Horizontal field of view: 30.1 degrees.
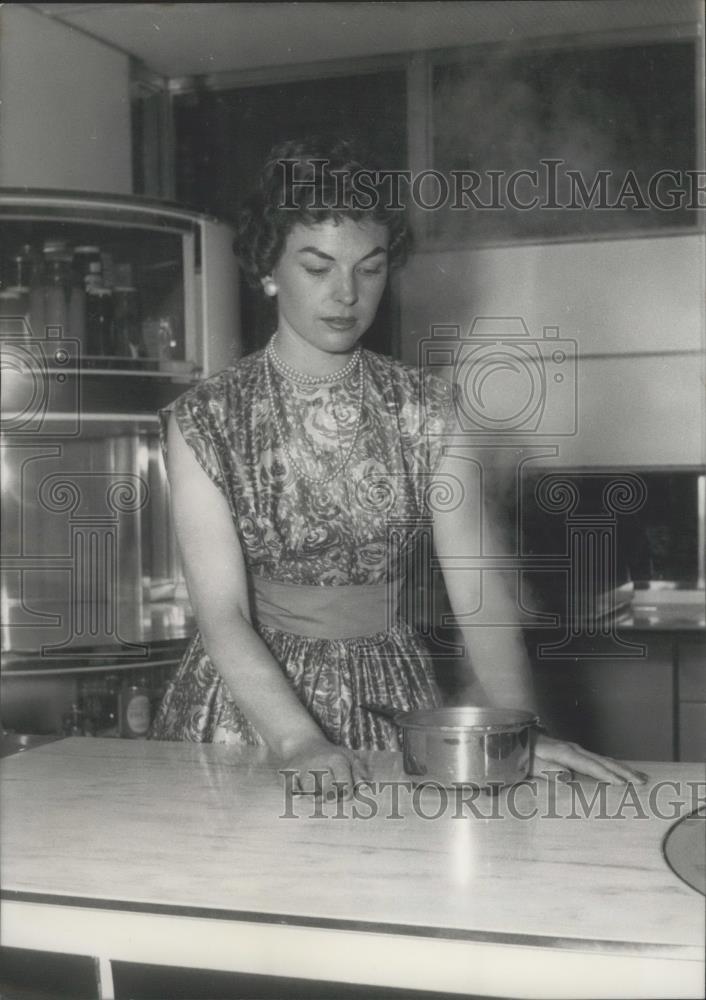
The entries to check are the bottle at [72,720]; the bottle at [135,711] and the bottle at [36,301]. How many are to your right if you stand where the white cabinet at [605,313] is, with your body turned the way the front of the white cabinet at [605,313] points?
3

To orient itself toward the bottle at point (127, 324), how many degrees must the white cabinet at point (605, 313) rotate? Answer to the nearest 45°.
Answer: approximately 90° to its right

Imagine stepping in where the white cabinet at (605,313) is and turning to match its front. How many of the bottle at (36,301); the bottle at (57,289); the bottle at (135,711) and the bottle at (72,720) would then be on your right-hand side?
4

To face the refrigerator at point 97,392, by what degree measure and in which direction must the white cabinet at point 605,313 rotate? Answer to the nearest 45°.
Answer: approximately 90° to its right

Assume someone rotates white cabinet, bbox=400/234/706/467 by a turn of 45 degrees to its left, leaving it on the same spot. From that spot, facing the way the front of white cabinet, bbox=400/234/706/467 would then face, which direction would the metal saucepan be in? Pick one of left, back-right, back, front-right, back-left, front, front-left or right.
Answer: front-right

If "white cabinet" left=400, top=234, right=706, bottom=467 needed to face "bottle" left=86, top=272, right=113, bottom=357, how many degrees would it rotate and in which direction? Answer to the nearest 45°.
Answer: approximately 90° to its right

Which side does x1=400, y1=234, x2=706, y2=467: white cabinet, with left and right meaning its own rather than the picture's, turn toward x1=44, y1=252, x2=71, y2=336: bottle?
right

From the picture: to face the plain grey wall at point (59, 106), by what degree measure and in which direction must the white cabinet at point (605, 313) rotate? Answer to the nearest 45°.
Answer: approximately 90° to its right

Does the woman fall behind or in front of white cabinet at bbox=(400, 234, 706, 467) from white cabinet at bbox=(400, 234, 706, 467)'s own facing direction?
in front

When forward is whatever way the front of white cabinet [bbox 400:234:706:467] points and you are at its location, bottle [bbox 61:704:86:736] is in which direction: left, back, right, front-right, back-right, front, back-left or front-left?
right

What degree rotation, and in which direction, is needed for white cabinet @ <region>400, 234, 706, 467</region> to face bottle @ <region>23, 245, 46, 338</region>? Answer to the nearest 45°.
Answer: approximately 90° to its right

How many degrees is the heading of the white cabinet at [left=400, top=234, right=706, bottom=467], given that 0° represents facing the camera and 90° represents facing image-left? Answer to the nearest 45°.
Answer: approximately 0°
